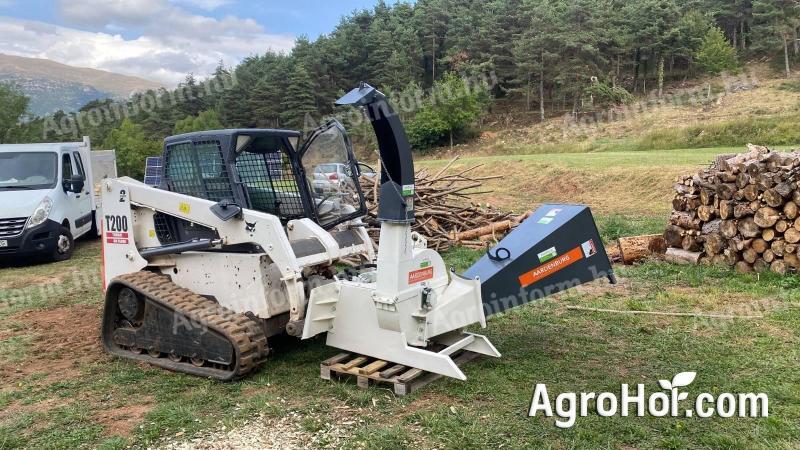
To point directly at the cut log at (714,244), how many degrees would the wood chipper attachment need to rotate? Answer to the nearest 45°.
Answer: approximately 45° to its left

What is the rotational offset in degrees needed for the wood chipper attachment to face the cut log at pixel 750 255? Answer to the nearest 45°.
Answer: approximately 45° to its left
